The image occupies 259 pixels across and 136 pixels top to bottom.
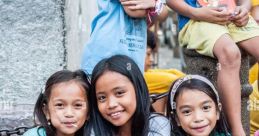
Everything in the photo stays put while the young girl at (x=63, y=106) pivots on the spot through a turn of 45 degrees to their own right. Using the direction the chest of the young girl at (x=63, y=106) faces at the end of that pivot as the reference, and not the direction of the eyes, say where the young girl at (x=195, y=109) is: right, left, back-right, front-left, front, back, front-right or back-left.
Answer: back-left

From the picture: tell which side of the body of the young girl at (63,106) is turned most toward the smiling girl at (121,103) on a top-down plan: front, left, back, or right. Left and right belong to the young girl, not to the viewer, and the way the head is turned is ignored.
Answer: left

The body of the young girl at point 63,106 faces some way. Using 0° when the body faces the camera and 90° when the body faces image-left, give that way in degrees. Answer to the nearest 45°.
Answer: approximately 0°

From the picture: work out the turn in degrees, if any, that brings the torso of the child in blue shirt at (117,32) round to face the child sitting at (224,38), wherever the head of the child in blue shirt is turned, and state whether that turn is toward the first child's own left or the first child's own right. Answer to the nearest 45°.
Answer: approximately 45° to the first child's own left

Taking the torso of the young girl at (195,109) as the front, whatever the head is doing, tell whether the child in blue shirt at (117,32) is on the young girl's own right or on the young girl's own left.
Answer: on the young girl's own right

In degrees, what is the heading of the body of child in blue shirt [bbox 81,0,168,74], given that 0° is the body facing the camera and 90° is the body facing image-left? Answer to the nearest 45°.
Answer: approximately 315°

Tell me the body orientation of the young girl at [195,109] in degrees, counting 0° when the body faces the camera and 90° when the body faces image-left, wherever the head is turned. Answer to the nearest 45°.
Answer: approximately 0°
